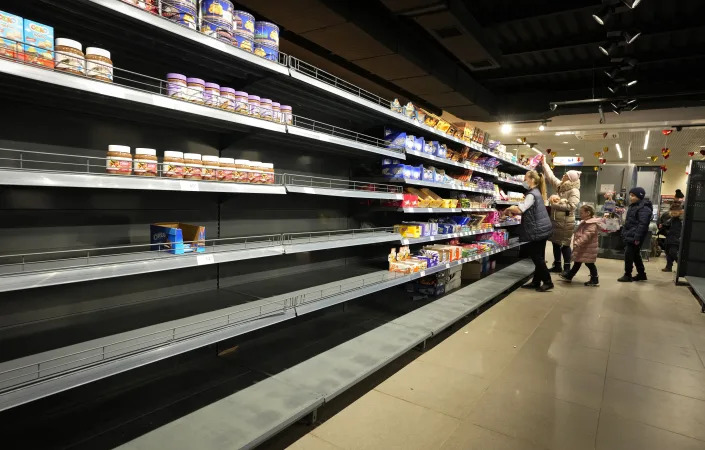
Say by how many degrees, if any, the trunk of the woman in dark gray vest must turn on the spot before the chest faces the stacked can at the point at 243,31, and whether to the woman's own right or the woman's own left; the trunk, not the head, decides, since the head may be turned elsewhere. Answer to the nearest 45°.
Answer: approximately 90° to the woman's own left

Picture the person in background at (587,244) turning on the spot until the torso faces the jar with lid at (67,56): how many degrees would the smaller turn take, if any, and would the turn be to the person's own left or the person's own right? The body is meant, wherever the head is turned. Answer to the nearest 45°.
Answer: approximately 90° to the person's own left

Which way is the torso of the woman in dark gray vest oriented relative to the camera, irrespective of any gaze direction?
to the viewer's left

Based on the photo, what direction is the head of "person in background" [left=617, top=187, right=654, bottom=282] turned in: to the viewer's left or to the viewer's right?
to the viewer's left

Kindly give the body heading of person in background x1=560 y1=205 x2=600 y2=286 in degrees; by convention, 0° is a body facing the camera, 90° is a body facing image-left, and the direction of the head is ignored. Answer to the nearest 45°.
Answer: approximately 90°

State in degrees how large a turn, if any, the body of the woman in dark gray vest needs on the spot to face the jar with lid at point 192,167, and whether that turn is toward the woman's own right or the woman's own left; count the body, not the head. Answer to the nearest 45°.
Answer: approximately 90° to the woman's own left

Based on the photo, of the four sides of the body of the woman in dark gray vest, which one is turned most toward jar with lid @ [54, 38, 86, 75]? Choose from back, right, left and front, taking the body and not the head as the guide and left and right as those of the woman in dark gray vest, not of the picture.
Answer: left
